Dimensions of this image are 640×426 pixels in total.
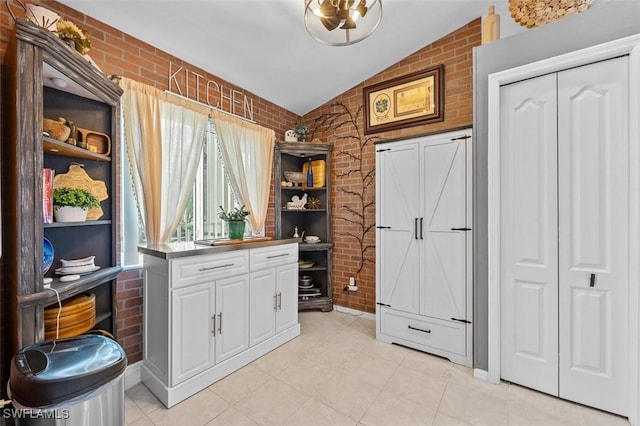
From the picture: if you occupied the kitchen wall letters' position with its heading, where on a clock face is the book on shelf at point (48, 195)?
The book on shelf is roughly at 3 o'clock from the kitchen wall letters.

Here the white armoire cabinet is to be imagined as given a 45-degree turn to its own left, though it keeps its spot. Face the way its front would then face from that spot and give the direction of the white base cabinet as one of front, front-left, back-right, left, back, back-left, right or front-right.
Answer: front-right

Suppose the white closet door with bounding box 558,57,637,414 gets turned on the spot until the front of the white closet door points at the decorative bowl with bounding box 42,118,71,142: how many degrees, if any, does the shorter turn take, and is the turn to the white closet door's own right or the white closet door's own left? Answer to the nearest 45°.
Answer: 0° — it already faces it

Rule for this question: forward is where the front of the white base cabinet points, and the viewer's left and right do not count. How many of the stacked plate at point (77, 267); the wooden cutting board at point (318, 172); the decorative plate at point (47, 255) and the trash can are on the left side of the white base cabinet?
1

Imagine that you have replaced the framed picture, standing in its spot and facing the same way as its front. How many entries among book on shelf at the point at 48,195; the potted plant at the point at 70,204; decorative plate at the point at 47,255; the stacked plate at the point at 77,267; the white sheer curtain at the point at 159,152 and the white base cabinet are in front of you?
6

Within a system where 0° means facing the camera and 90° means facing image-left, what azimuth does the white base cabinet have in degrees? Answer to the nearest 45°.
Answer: approximately 315°

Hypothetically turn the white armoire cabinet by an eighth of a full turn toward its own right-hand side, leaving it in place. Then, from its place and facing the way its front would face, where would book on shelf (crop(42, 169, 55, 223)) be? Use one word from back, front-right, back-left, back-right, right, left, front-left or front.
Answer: front-left

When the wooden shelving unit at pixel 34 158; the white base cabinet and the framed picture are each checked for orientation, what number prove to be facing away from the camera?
0

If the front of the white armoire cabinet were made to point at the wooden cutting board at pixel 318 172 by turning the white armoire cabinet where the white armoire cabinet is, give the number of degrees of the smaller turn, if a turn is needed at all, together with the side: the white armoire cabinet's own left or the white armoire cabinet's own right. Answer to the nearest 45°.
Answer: approximately 90° to the white armoire cabinet's own right

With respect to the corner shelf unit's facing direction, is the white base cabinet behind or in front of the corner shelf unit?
in front

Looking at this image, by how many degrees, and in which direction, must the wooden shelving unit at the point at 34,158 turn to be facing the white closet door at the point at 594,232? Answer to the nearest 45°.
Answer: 0° — it already faces it

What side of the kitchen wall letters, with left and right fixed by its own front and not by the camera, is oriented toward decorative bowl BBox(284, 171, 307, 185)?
left

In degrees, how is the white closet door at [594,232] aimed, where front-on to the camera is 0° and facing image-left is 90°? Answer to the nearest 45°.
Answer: approximately 45°

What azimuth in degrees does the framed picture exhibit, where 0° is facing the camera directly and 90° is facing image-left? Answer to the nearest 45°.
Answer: approximately 45°

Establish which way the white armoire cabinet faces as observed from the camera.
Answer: facing the viewer and to the left of the viewer

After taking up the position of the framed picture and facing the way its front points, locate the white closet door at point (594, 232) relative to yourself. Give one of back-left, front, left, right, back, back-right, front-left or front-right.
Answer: left
